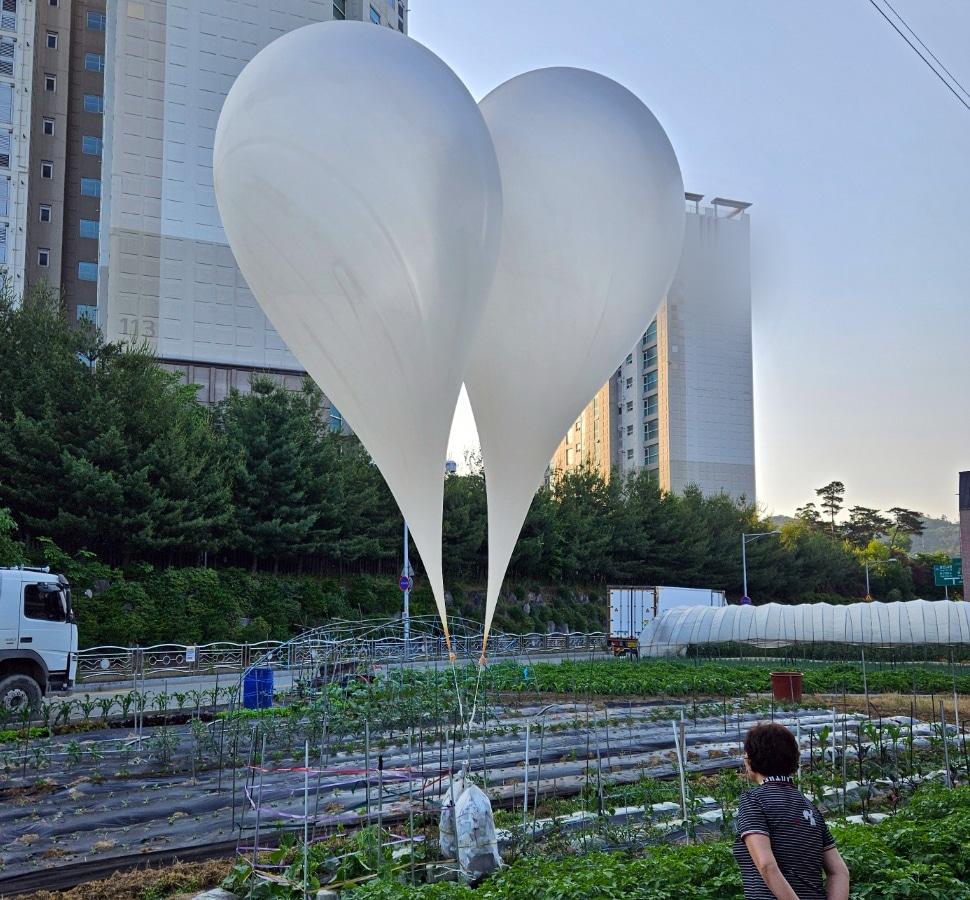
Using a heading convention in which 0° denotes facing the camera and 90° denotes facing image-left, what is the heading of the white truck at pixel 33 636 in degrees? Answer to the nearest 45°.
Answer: approximately 270°

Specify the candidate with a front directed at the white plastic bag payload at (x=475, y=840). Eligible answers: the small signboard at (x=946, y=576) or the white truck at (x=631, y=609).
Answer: the small signboard

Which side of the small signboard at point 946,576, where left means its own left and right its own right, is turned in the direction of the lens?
front

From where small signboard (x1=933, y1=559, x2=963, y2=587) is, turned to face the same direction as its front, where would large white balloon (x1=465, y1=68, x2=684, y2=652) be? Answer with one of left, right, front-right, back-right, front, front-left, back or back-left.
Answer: front

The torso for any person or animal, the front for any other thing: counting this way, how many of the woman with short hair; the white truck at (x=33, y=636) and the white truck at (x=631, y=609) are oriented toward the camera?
0

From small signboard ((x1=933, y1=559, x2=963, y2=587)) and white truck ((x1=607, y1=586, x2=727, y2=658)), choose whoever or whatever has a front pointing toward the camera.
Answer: the small signboard

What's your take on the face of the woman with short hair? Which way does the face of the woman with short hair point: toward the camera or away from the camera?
away from the camera

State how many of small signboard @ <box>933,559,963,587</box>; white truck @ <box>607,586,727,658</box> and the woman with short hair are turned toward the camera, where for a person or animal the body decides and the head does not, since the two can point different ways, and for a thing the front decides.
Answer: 1

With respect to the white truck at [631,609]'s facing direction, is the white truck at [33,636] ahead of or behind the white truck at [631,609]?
behind

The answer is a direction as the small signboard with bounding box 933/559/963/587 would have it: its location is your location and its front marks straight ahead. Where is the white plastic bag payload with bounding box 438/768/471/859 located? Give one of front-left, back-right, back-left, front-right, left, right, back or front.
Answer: front

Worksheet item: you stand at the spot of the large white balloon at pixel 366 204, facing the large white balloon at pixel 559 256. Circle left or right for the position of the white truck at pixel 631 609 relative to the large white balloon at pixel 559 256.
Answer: left
